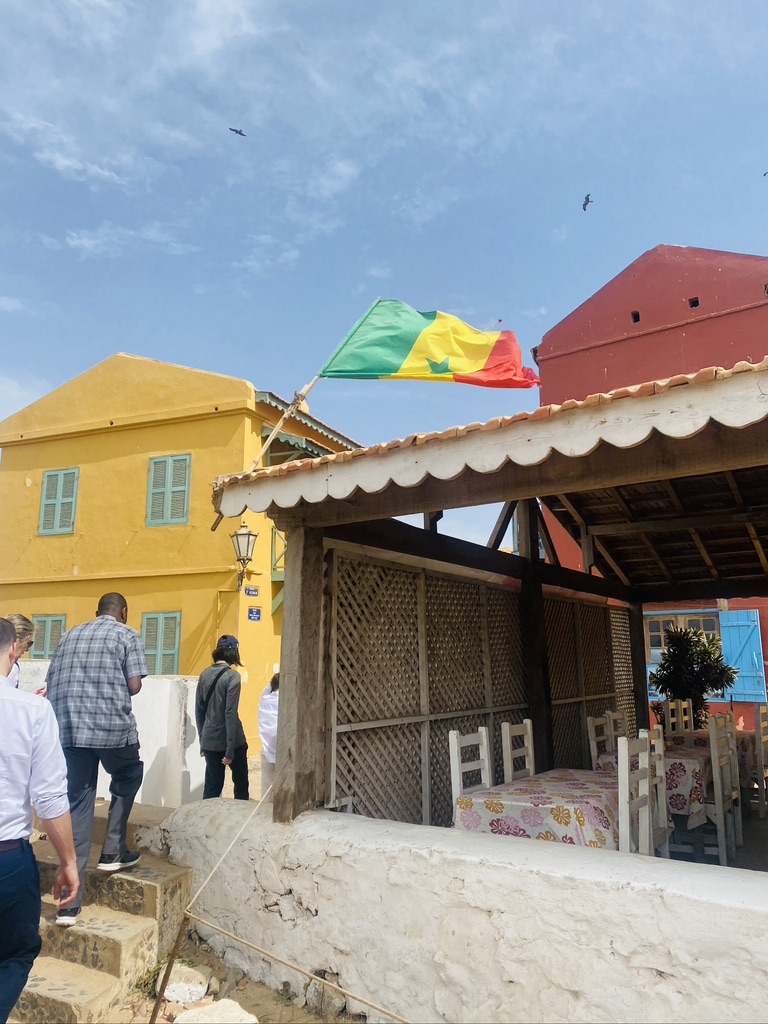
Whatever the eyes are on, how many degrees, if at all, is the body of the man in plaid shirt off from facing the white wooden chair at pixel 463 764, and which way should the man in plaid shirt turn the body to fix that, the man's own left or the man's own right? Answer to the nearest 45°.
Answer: approximately 45° to the man's own right

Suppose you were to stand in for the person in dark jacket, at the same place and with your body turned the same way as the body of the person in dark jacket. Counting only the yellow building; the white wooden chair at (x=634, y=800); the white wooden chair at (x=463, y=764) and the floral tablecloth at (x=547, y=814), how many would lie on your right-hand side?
3

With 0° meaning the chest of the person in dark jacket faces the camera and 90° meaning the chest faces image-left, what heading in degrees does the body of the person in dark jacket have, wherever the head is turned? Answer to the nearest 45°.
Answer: approximately 225°

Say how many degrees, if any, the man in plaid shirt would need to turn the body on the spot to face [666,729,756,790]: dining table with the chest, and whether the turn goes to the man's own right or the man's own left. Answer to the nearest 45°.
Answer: approximately 45° to the man's own right

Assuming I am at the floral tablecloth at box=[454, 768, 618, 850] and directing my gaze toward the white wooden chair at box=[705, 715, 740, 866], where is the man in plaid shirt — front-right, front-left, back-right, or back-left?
back-left

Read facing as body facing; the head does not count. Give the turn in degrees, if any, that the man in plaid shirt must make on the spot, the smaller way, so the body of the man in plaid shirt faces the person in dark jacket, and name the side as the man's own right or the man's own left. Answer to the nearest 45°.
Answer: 0° — they already face them

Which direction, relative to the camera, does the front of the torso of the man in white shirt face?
away from the camera

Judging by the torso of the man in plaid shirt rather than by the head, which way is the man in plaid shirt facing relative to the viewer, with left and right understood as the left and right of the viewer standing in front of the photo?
facing away from the viewer and to the right of the viewer

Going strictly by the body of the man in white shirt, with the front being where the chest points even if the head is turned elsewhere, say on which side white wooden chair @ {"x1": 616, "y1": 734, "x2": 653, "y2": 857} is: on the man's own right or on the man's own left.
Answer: on the man's own right

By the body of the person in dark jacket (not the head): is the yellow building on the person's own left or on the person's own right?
on the person's own left
